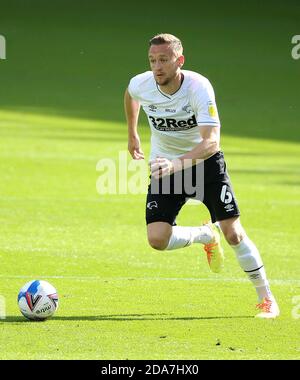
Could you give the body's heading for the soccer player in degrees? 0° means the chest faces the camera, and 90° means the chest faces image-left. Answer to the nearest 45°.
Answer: approximately 45°
